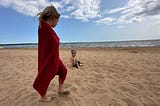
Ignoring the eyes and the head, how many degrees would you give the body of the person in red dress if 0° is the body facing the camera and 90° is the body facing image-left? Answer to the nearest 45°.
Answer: approximately 270°

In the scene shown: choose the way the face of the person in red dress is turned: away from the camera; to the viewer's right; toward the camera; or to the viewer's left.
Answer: to the viewer's right
